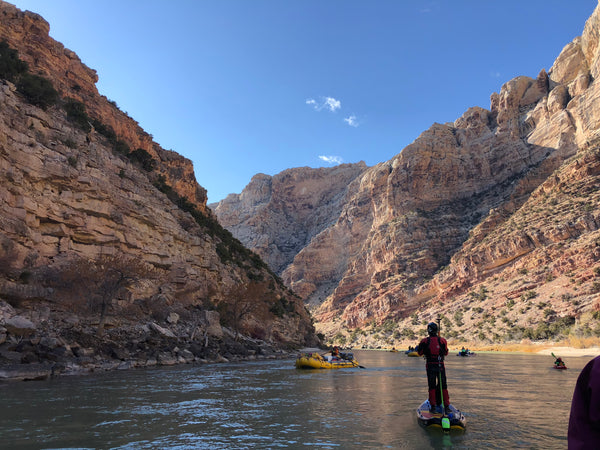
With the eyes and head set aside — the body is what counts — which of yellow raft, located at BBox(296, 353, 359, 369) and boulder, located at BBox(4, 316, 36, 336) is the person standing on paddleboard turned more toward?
the yellow raft

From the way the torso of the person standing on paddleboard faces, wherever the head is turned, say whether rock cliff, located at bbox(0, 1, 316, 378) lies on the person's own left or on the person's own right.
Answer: on the person's own left

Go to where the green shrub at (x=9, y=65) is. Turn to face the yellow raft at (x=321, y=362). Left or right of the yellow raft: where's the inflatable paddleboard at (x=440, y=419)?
right

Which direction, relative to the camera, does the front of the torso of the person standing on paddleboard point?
away from the camera

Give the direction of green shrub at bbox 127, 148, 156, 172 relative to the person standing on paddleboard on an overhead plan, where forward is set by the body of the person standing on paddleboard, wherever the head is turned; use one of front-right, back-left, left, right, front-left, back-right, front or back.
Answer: front-left

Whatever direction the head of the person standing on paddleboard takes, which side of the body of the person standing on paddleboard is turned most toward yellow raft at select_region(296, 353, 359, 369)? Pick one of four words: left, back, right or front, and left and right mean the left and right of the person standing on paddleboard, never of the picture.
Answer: front

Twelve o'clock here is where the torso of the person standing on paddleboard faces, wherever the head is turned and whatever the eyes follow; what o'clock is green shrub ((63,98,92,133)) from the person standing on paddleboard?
The green shrub is roughly at 10 o'clock from the person standing on paddleboard.

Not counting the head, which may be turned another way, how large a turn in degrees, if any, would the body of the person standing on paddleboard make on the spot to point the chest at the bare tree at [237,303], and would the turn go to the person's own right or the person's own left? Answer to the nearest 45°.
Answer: approximately 45° to the person's own left

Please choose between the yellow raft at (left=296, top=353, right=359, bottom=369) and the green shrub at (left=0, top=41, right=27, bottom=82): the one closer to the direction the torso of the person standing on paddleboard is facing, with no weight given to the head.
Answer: the yellow raft

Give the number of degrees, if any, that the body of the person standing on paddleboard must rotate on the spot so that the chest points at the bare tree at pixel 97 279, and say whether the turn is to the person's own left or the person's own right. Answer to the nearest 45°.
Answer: approximately 45° to the person's own left
